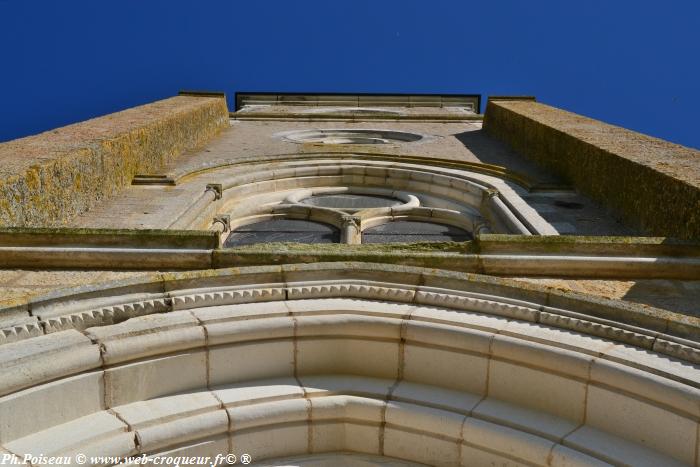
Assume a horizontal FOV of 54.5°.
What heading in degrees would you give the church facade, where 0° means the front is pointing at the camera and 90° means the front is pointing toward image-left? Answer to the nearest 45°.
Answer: approximately 0°
